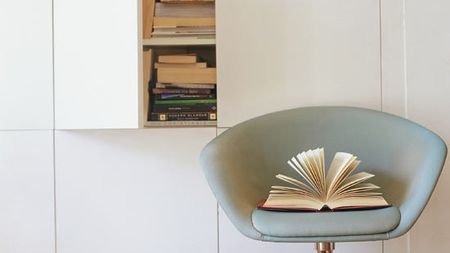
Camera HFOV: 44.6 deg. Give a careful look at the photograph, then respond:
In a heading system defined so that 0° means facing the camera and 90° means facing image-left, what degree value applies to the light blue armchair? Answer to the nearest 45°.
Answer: approximately 0°

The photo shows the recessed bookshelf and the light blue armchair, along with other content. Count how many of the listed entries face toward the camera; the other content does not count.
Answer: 2

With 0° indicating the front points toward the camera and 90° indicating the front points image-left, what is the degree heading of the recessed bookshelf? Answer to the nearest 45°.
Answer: approximately 0°

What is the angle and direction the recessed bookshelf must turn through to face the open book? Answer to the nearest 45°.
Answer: approximately 45° to its left
